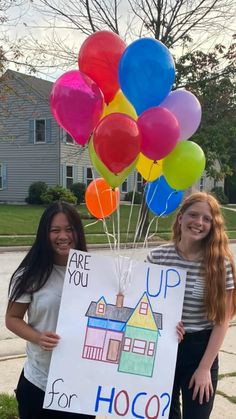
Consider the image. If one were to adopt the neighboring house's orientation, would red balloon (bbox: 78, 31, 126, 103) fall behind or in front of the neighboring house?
in front

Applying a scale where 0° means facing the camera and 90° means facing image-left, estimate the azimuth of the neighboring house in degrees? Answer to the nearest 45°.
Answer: approximately 315°

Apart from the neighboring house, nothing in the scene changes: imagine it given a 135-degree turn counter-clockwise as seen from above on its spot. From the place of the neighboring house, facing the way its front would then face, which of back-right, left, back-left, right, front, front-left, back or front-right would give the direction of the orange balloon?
back

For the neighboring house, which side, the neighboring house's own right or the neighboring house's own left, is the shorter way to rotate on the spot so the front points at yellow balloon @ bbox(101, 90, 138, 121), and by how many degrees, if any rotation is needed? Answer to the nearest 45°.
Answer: approximately 45° to the neighboring house's own right

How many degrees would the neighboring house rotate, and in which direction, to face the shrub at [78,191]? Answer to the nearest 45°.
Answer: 0° — it already faces it

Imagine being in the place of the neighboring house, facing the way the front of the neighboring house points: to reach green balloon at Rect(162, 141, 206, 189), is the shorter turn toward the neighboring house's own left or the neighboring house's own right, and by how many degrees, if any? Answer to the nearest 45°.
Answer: approximately 45° to the neighboring house's own right

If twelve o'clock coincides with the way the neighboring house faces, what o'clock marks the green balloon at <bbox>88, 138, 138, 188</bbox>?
The green balloon is roughly at 1 o'clock from the neighboring house.

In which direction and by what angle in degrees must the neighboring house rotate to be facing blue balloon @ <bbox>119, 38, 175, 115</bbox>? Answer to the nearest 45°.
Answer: approximately 45° to its right

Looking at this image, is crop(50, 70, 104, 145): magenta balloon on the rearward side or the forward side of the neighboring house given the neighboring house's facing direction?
on the forward side
